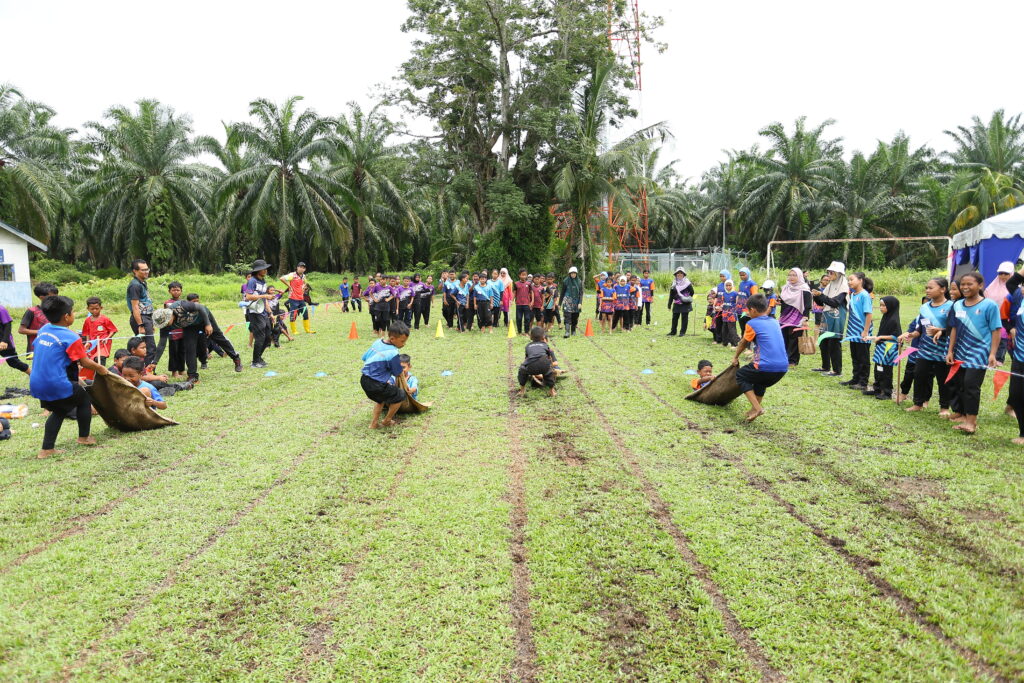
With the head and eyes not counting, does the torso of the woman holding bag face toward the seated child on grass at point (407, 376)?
yes

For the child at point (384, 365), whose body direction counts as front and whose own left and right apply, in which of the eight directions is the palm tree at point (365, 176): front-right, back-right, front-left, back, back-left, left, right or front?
front-left

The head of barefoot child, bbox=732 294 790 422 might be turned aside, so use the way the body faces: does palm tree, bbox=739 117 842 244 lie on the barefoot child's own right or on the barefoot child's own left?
on the barefoot child's own right

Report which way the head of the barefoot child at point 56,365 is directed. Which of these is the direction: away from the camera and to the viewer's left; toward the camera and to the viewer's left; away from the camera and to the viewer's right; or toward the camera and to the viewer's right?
away from the camera and to the viewer's right

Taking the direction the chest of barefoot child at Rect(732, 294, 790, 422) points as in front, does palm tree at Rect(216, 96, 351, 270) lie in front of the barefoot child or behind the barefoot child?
in front

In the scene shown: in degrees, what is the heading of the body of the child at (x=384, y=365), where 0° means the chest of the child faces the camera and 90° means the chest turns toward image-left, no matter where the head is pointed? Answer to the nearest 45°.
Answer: approximately 225°

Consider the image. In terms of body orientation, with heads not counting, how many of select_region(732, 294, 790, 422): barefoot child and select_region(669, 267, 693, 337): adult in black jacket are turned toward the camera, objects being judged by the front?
1

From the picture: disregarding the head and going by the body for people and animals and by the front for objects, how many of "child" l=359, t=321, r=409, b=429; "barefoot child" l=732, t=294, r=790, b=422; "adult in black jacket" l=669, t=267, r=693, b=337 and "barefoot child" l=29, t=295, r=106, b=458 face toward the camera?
1

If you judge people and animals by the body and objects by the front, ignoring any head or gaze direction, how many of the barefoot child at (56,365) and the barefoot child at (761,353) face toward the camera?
0

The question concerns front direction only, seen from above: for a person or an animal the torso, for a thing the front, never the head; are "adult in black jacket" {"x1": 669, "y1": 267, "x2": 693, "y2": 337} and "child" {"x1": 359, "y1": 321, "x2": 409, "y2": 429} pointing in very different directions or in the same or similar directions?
very different directions

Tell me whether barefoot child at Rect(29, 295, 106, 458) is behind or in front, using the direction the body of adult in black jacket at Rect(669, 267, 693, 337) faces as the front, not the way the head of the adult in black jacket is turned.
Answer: in front

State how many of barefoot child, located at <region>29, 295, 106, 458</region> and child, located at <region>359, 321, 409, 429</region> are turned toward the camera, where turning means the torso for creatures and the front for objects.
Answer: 0
